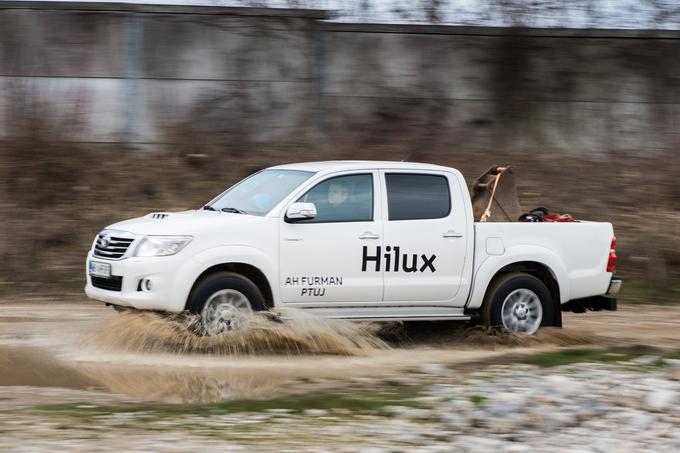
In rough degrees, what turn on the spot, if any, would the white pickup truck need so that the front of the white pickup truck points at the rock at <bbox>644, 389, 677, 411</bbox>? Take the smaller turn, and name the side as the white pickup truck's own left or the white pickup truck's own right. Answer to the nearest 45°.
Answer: approximately 135° to the white pickup truck's own left

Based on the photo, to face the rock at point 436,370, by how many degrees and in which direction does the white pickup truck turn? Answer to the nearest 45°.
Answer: approximately 135° to its left

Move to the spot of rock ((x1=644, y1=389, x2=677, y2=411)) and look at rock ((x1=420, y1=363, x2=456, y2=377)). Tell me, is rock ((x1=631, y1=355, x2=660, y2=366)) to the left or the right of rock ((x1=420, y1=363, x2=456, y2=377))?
right

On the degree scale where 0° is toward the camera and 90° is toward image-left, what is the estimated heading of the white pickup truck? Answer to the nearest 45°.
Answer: approximately 90°

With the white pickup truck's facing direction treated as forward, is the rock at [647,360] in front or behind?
behind

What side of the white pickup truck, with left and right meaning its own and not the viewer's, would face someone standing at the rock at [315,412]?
left
